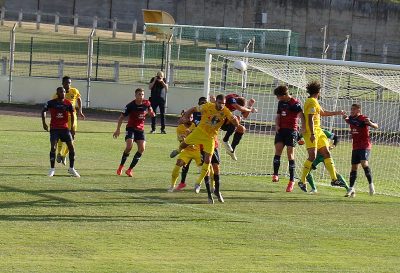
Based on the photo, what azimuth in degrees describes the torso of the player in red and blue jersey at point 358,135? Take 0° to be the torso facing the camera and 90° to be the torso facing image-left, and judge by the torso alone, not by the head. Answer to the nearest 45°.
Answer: approximately 45°

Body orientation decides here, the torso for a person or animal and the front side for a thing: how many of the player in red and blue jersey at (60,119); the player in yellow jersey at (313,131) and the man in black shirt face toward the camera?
2

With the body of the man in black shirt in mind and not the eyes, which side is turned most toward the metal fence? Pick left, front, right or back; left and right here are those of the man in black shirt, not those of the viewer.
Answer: back

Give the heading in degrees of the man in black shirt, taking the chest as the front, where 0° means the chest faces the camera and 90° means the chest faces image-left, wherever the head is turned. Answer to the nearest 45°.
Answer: approximately 0°
